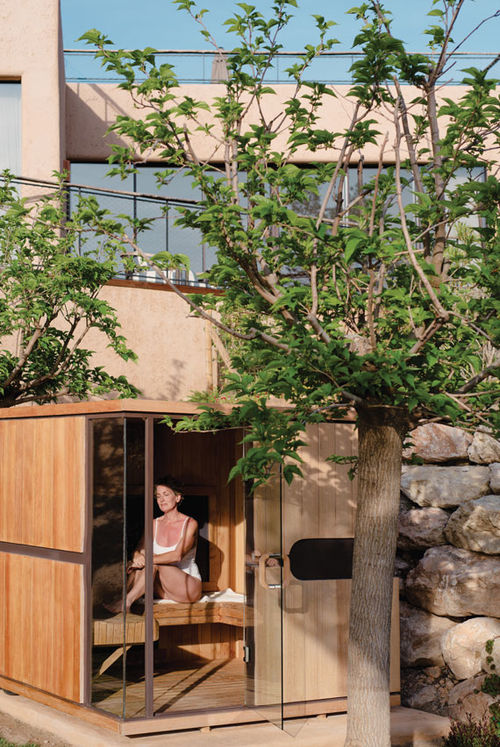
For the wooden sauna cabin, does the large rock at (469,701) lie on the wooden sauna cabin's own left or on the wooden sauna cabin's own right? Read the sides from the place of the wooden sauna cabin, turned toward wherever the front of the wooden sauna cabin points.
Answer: on the wooden sauna cabin's own left

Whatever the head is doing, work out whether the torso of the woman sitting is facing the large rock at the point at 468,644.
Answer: no

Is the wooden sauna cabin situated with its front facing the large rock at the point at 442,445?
no

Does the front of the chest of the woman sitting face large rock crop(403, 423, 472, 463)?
no

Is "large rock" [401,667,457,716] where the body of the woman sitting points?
no

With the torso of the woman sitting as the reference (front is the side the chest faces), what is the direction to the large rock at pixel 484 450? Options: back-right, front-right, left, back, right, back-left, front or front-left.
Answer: back

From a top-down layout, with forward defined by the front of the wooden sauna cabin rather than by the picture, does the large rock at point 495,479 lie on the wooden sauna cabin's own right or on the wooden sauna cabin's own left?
on the wooden sauna cabin's own left

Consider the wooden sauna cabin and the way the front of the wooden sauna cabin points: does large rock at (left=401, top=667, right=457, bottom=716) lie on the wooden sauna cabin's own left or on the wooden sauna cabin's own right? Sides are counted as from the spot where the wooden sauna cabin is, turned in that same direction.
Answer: on the wooden sauna cabin's own left

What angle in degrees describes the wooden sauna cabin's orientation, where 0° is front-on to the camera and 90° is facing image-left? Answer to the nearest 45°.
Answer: approximately 315°

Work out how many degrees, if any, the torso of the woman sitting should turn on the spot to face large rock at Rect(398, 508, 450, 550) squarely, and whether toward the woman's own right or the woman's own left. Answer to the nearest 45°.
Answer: approximately 180°

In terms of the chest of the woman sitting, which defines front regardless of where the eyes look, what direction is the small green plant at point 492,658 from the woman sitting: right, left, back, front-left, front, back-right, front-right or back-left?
back-left

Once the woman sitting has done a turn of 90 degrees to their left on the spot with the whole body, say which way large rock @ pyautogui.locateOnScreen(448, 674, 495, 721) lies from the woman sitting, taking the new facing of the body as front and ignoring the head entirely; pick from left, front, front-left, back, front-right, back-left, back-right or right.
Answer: front-left

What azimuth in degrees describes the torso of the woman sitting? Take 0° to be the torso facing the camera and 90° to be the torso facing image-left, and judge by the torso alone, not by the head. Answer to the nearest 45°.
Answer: approximately 45°

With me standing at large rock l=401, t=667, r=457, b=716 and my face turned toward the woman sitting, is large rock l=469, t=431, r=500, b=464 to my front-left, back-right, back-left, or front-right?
back-right
